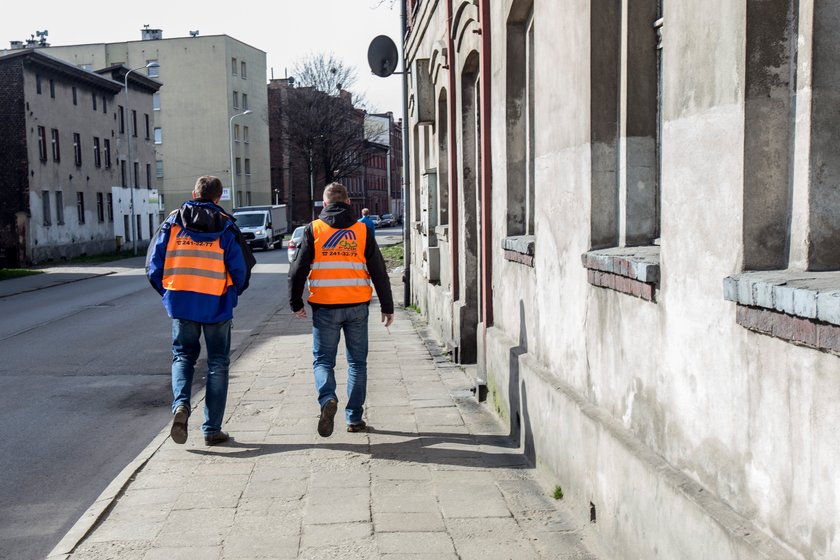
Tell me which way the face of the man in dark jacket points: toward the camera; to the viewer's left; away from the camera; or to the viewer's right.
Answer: away from the camera

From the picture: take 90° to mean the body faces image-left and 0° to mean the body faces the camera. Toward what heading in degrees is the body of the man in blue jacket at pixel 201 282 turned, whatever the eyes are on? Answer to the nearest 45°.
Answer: approximately 180°

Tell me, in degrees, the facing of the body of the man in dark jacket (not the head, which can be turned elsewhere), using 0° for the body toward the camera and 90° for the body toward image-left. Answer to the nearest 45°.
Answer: approximately 180°

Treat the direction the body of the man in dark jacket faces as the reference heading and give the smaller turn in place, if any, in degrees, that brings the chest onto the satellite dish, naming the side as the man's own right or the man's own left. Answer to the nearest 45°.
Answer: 0° — they already face it

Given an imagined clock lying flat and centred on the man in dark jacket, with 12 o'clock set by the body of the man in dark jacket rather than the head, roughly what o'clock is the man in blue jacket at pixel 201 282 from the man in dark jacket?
The man in blue jacket is roughly at 9 o'clock from the man in dark jacket.

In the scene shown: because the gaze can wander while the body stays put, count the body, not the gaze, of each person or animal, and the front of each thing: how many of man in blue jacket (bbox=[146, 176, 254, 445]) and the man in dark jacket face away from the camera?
2

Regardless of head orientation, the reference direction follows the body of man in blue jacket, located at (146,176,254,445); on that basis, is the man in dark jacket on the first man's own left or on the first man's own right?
on the first man's own right

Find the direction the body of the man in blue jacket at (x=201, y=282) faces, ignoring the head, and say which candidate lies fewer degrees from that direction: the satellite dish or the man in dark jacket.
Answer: the satellite dish

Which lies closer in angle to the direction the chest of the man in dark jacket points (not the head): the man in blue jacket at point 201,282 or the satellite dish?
the satellite dish
